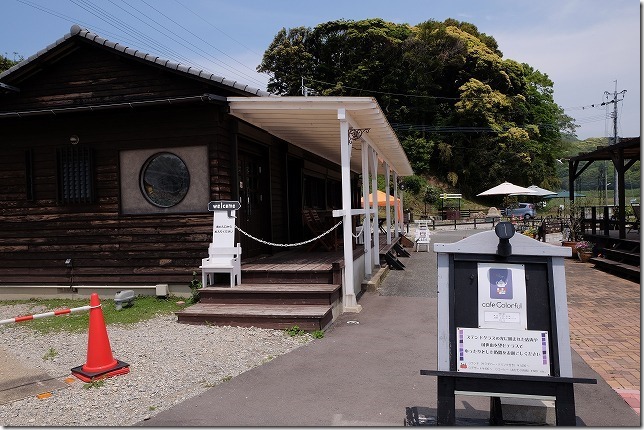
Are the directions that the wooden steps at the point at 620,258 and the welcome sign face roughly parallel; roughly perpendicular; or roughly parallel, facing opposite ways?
roughly perpendicular

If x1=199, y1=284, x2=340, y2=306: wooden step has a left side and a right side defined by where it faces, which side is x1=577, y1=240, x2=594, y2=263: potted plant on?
on its left

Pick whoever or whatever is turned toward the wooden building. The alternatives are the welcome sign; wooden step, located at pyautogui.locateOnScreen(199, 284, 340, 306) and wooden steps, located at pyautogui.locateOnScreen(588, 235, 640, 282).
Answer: wooden steps, located at pyautogui.locateOnScreen(588, 235, 640, 282)

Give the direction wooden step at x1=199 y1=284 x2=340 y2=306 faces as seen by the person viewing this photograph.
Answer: facing the viewer

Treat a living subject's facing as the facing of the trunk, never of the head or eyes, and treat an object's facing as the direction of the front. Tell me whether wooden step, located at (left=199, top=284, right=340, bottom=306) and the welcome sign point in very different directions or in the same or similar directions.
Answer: same or similar directions

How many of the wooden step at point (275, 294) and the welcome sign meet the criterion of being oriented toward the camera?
2

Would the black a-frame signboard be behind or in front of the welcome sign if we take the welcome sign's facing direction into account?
in front

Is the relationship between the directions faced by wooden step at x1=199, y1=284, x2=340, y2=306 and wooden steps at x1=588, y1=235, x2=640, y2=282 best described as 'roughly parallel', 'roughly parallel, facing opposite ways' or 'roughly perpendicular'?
roughly perpendicular

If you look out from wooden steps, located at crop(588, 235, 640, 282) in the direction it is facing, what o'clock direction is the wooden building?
The wooden building is roughly at 12 o'clock from the wooden steps.

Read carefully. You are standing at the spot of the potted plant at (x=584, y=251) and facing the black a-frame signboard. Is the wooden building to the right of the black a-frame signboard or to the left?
right

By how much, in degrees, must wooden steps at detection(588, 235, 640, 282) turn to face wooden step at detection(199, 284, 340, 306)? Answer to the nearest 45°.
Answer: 0° — it already faces it

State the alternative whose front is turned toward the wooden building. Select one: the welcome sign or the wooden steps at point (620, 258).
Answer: the wooden steps

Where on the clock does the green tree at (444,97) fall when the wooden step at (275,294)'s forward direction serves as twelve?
The green tree is roughly at 7 o'clock from the wooden step.

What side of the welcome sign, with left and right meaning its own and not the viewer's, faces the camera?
front

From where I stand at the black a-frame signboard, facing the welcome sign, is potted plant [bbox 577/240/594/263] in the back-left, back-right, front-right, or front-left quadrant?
front-right

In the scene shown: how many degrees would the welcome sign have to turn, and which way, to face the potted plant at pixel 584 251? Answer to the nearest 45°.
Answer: approximately 135° to its left

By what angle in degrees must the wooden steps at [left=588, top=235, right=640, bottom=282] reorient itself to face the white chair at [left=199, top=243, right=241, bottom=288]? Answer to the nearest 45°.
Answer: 0° — it already faces it
